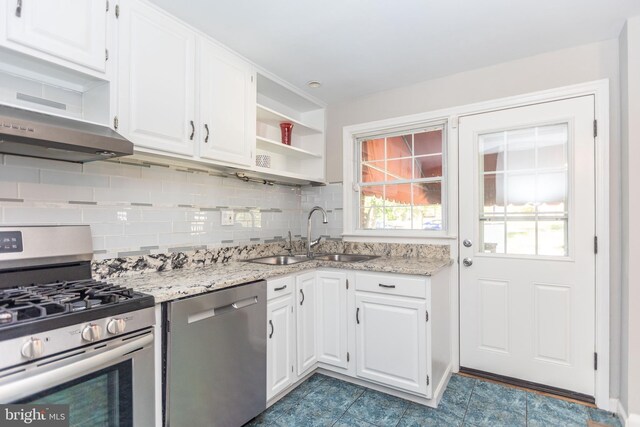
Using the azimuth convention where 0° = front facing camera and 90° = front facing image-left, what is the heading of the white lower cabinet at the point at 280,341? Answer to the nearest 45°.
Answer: approximately 315°

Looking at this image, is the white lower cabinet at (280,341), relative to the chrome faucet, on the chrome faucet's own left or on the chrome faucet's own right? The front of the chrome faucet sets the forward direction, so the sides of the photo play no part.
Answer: on the chrome faucet's own right

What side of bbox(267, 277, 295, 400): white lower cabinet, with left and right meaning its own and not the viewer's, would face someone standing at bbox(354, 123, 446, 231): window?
left

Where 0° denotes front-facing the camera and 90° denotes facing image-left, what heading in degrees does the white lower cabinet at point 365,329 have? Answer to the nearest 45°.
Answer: approximately 0°

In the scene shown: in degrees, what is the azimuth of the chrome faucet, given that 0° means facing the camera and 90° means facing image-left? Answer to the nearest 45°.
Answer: approximately 315°

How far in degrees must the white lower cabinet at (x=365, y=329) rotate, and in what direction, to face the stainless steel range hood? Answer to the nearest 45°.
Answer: approximately 45° to its right

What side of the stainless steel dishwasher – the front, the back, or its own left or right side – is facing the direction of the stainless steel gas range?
right

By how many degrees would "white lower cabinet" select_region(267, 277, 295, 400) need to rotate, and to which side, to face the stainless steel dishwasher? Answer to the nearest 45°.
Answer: approximately 90° to its right

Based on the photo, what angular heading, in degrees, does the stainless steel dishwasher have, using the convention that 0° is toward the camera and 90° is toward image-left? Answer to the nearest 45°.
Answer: approximately 315°
